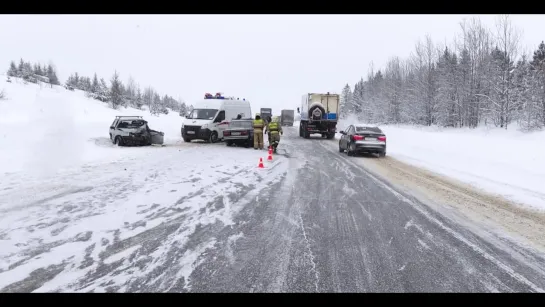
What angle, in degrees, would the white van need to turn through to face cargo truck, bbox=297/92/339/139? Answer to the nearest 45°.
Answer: approximately 180°

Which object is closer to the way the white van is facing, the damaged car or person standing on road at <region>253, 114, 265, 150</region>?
the damaged car

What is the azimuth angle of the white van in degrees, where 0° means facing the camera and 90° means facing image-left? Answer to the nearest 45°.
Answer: approximately 45°

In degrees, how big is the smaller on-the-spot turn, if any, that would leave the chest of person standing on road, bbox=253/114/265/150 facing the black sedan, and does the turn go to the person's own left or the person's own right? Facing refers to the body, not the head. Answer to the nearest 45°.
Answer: approximately 90° to the person's own right

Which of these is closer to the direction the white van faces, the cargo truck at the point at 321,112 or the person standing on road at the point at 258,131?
the person standing on road

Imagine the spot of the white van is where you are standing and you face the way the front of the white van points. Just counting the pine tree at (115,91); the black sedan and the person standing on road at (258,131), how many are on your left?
2

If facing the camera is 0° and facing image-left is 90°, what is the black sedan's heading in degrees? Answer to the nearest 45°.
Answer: approximately 135°

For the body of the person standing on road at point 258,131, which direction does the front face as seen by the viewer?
away from the camera
